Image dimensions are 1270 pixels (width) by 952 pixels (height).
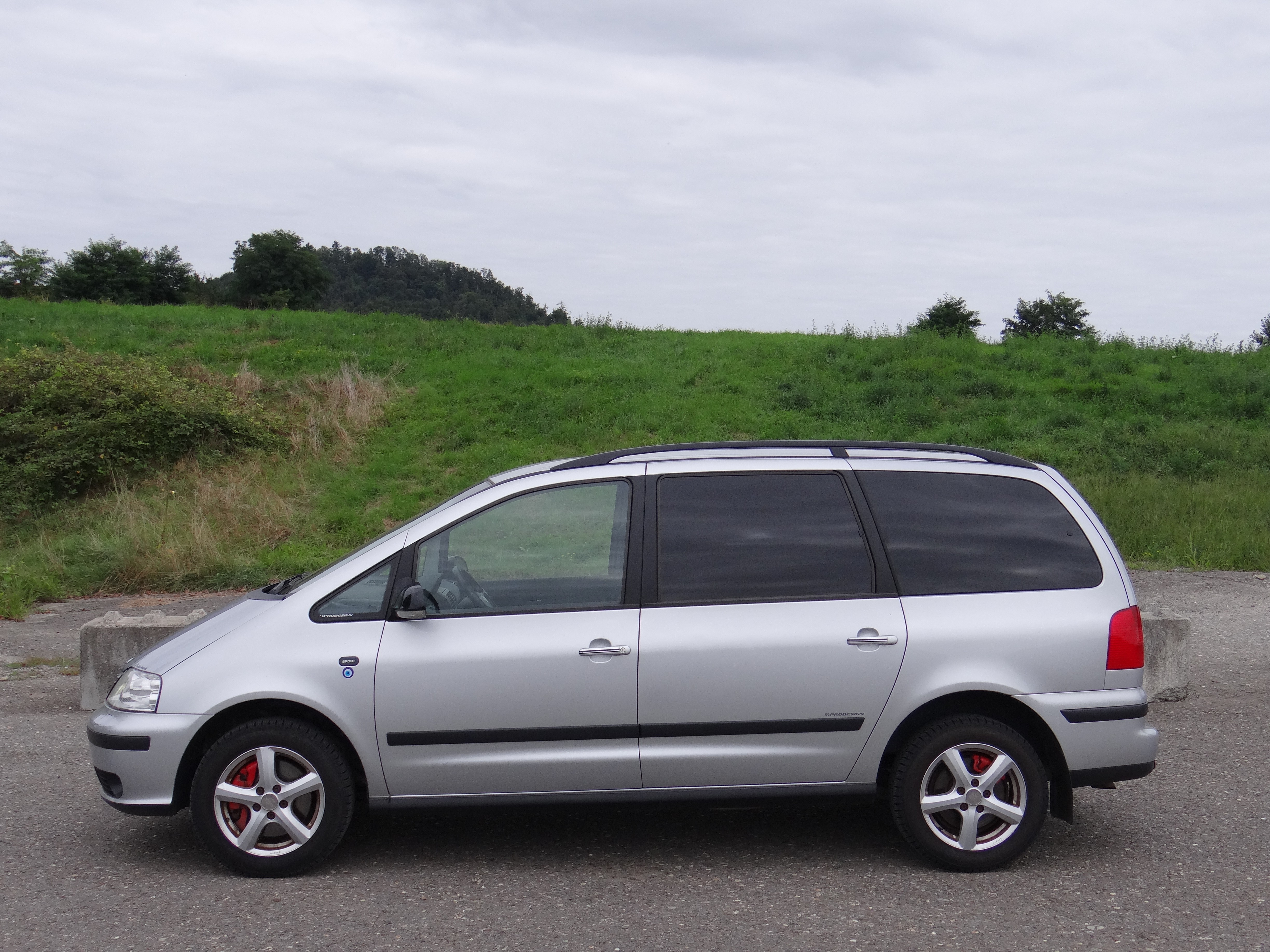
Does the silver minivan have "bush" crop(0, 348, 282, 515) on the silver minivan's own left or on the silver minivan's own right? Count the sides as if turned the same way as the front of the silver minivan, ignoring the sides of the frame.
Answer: on the silver minivan's own right

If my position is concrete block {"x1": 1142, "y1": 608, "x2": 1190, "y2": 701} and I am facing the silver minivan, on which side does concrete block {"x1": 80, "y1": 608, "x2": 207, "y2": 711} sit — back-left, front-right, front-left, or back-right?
front-right

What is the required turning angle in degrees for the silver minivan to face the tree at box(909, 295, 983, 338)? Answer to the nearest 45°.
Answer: approximately 90° to its right

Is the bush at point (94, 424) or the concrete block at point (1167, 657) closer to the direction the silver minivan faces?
the bush

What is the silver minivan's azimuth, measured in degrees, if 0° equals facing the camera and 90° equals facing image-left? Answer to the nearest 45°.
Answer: approximately 90°

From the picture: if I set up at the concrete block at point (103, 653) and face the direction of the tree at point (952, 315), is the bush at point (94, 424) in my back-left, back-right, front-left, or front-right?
front-left

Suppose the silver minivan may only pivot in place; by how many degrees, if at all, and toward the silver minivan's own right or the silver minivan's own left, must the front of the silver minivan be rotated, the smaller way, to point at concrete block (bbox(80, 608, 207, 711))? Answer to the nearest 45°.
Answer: approximately 45° to the silver minivan's own right

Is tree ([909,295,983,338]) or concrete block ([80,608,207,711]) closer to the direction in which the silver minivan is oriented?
the concrete block

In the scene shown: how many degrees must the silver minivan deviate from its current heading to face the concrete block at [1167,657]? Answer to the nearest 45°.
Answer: approximately 135° to its right

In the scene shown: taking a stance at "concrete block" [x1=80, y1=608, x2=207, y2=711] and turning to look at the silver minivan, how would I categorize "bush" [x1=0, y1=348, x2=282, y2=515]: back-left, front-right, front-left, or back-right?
back-left
